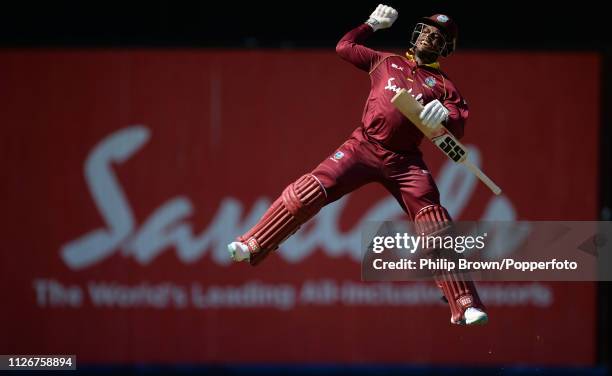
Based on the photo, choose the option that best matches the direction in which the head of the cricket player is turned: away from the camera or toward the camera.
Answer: toward the camera

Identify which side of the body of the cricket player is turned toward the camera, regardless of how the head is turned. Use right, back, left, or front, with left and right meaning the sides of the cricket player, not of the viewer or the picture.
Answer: front
